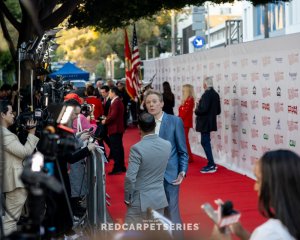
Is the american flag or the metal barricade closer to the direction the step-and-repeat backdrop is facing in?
the metal barricade

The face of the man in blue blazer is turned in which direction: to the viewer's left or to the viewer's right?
to the viewer's left

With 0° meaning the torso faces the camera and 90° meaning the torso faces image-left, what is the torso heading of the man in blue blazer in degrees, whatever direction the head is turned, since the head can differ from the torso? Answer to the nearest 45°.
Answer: approximately 45°

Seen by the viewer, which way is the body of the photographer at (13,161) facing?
to the viewer's right

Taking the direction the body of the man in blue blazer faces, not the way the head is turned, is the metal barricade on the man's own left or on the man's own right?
on the man's own right
